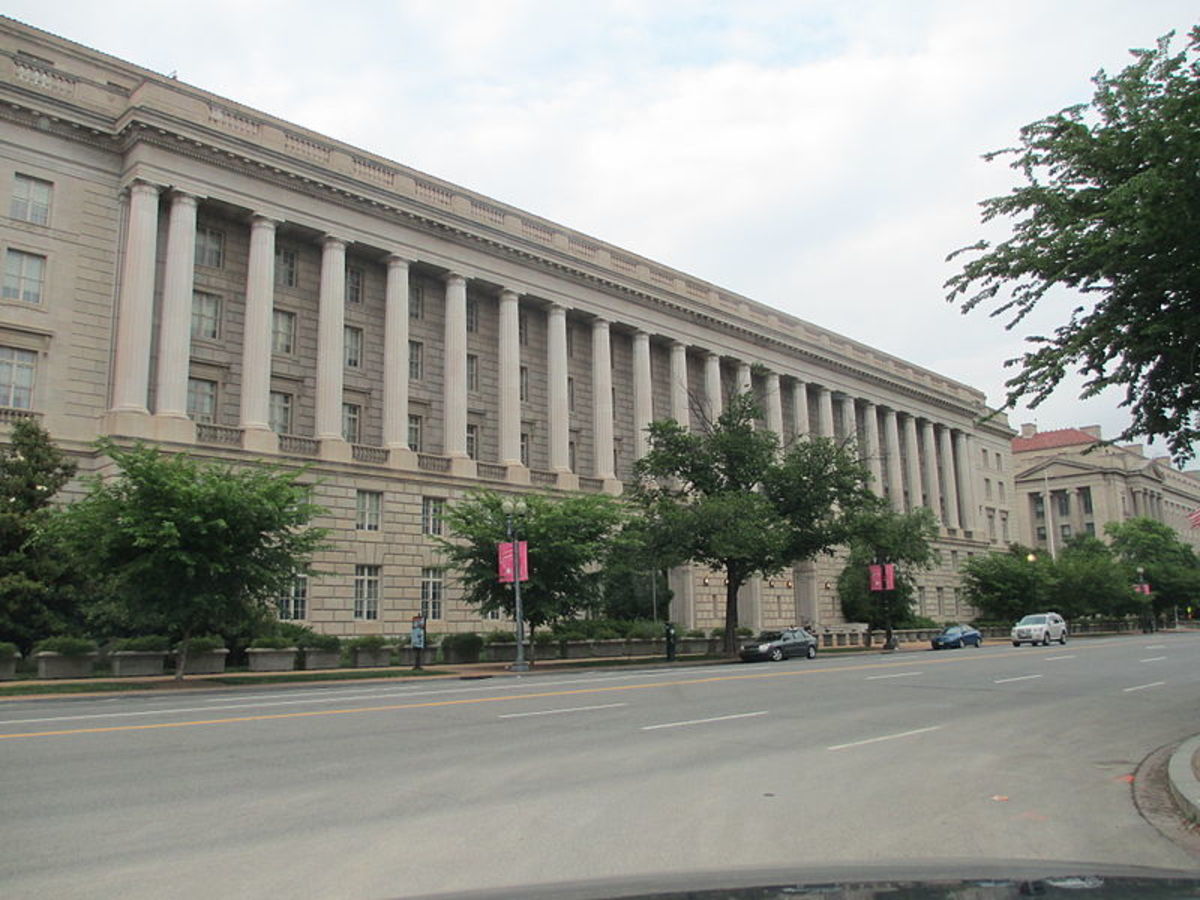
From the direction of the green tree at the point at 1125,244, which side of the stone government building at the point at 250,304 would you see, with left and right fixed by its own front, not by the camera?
front

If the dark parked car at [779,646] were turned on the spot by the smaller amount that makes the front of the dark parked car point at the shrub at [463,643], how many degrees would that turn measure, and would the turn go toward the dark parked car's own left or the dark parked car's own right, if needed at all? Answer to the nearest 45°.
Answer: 0° — it already faces it

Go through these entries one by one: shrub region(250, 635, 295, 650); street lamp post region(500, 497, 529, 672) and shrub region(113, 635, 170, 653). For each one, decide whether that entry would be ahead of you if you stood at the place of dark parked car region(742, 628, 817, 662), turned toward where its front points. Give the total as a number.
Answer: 3

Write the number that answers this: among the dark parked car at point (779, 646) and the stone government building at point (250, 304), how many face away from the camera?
0

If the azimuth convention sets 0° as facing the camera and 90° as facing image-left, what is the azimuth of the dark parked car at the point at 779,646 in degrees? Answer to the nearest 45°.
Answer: approximately 45°

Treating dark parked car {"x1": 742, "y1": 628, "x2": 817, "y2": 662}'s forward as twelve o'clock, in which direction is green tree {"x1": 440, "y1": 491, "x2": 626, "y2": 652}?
The green tree is roughly at 12 o'clock from the dark parked car.

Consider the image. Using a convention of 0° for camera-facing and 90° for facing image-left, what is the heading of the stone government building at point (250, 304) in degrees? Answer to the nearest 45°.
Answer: approximately 315°

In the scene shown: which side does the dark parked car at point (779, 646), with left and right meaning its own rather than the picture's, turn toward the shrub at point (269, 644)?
front

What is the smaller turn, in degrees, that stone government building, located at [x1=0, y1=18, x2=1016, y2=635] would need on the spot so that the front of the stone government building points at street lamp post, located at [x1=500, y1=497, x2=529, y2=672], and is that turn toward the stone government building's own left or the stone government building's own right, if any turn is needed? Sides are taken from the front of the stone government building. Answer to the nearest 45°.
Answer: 0° — it already faces it

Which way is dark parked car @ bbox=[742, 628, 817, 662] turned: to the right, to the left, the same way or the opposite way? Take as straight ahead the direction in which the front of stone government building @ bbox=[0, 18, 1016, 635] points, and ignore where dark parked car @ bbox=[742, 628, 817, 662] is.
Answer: to the right
